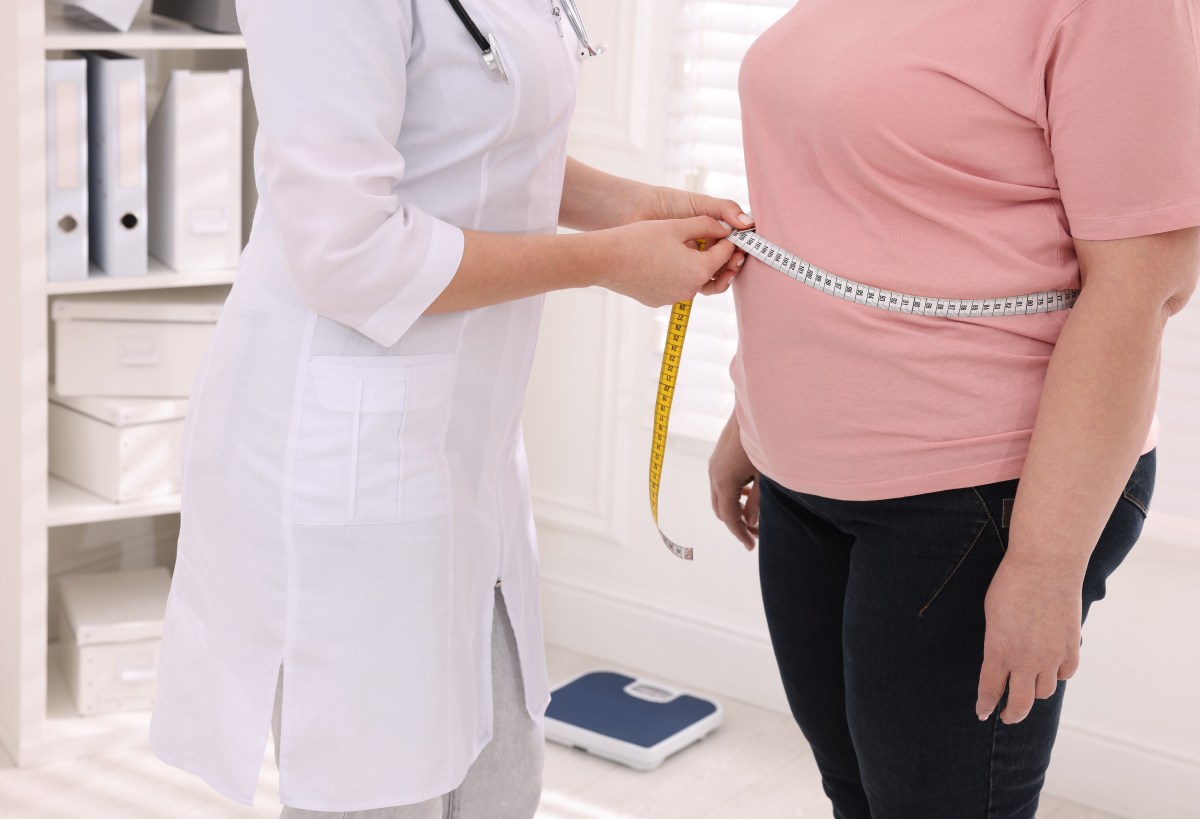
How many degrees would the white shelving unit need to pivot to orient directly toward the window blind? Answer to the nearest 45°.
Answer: approximately 45° to its left

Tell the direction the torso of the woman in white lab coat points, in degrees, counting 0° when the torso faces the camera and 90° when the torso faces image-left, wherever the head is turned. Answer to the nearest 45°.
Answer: approximately 270°

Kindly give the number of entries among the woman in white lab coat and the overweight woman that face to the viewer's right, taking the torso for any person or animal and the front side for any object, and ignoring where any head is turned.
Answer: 1

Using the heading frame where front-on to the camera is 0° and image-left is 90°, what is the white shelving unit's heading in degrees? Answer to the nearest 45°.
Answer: approximately 315°

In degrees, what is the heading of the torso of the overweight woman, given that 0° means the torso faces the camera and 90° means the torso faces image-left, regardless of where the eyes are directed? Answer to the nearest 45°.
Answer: approximately 45°

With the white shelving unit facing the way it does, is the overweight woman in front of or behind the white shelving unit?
in front
